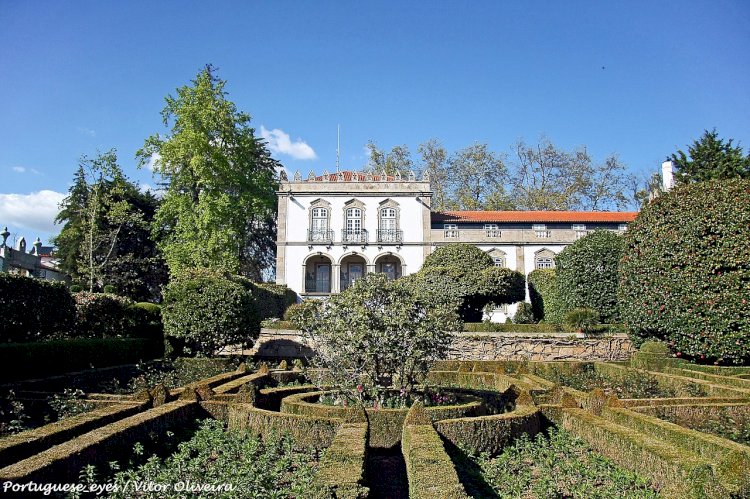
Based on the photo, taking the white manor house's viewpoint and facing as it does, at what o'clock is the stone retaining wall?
The stone retaining wall is roughly at 11 o'clock from the white manor house.

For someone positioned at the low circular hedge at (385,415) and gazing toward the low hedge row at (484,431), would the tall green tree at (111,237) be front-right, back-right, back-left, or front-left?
back-left

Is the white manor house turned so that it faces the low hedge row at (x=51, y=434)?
yes

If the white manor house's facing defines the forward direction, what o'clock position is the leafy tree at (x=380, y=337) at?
The leafy tree is roughly at 12 o'clock from the white manor house.

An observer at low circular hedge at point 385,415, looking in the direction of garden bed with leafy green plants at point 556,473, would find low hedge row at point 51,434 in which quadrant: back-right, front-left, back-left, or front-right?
back-right

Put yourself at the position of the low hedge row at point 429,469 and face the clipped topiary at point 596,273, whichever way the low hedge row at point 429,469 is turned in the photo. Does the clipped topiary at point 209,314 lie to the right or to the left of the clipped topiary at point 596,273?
left

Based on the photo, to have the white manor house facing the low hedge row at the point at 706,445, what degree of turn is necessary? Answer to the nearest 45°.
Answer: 0° — it already faces it

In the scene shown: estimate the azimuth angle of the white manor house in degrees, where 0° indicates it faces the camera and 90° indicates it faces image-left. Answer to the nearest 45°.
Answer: approximately 0°
